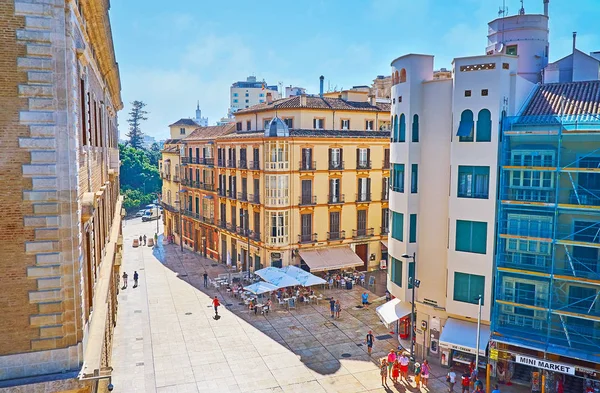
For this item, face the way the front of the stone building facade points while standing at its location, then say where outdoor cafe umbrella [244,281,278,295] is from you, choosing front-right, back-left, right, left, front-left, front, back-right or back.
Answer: front-left

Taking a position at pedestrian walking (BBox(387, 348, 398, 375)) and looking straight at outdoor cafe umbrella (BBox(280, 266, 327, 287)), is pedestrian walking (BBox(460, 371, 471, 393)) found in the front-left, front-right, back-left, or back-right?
back-right

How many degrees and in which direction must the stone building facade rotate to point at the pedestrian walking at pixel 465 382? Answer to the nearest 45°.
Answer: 0° — it already faces them

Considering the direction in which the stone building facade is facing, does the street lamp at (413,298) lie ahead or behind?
ahead

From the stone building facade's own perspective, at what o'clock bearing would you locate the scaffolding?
The scaffolding is roughly at 12 o'clock from the stone building facade.

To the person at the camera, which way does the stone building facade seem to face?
facing to the right of the viewer

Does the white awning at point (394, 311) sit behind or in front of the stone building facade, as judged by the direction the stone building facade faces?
in front
